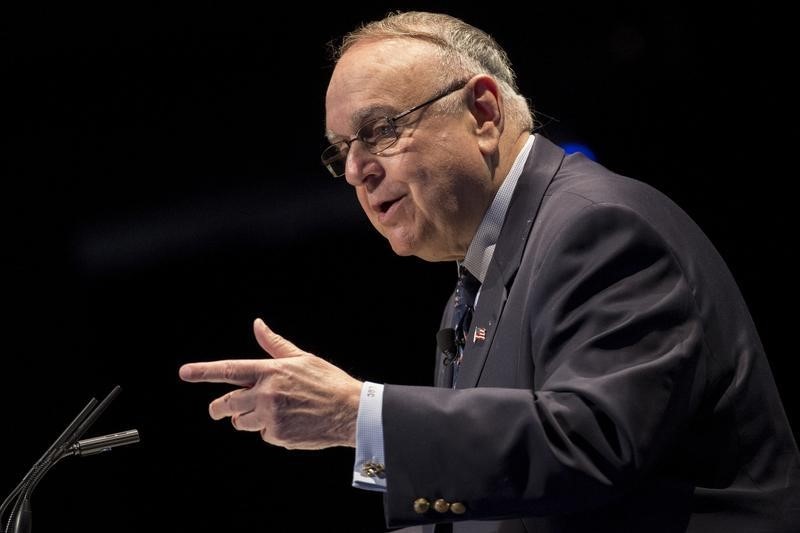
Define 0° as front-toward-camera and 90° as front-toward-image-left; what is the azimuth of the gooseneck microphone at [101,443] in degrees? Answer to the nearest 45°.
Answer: approximately 270°

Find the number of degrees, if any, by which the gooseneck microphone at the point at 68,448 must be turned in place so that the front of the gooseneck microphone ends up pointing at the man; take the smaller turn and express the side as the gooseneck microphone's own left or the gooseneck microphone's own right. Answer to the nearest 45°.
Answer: approximately 45° to the gooseneck microphone's own right

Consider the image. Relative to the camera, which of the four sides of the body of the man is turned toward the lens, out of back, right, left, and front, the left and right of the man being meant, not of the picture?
left

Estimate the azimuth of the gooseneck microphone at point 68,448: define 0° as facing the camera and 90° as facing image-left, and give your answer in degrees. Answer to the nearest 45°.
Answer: approximately 270°
